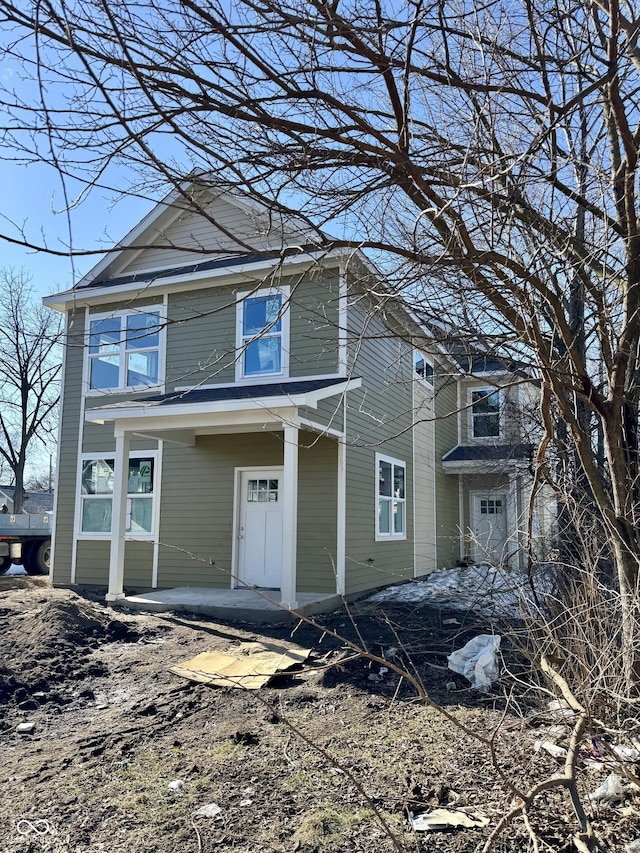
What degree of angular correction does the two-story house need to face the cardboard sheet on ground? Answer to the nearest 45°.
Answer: approximately 45° to its left

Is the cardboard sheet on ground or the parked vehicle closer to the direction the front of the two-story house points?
the cardboard sheet on ground

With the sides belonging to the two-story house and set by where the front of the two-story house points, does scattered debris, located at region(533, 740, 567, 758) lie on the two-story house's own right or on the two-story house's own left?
on the two-story house's own left

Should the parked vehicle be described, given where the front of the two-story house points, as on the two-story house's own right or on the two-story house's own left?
on the two-story house's own right

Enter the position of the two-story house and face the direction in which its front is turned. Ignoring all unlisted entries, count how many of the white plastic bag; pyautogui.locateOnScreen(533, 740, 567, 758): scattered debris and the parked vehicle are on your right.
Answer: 1

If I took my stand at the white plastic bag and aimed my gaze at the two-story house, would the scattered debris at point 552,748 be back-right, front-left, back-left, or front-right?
back-left

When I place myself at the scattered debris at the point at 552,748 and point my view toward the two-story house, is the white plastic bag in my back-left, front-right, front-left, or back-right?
front-right

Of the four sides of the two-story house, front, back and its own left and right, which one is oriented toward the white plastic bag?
left

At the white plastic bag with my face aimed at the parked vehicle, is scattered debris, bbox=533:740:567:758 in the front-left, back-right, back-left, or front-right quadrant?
back-left

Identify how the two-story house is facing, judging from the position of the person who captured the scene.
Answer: facing the viewer and to the left of the viewer

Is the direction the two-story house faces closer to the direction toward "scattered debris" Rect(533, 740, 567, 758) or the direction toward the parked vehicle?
the scattered debris
